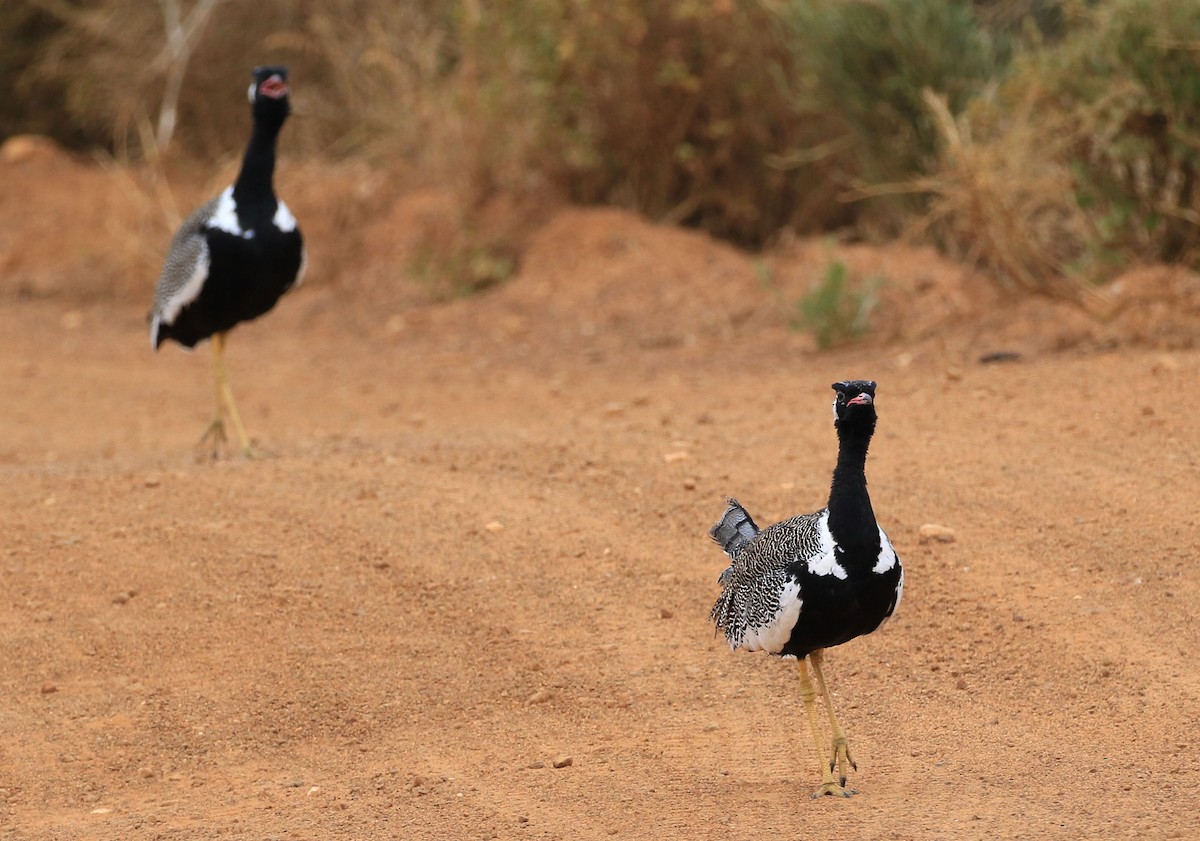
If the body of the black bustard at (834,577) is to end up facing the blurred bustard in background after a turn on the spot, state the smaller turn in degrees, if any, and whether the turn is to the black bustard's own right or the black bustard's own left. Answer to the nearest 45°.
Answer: approximately 180°

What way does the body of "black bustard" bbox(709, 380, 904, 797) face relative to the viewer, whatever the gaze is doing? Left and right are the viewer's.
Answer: facing the viewer and to the right of the viewer

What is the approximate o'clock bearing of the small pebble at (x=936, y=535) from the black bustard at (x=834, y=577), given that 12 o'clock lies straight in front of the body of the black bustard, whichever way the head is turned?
The small pebble is roughly at 8 o'clock from the black bustard.

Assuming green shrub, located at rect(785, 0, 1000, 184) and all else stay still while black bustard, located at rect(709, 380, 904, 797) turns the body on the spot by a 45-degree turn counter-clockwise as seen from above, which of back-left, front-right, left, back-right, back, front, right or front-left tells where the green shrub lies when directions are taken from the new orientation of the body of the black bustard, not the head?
left

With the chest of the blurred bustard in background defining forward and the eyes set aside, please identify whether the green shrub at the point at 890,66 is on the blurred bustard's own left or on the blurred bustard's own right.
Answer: on the blurred bustard's own left

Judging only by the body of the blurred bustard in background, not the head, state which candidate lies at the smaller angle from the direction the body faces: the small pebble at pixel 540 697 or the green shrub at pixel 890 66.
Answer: the small pebble

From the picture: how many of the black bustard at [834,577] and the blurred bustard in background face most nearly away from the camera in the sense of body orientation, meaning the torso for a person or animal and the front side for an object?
0

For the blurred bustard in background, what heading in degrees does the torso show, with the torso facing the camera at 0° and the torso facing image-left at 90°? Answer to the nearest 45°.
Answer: approximately 315°

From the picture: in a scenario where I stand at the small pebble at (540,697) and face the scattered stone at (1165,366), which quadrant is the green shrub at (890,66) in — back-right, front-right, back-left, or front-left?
front-left

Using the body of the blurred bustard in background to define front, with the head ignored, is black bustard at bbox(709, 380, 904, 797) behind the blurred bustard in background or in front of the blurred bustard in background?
in front

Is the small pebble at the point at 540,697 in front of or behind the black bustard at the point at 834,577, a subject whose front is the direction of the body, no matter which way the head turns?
behind

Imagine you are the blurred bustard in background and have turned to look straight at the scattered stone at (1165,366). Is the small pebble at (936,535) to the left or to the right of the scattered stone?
right
